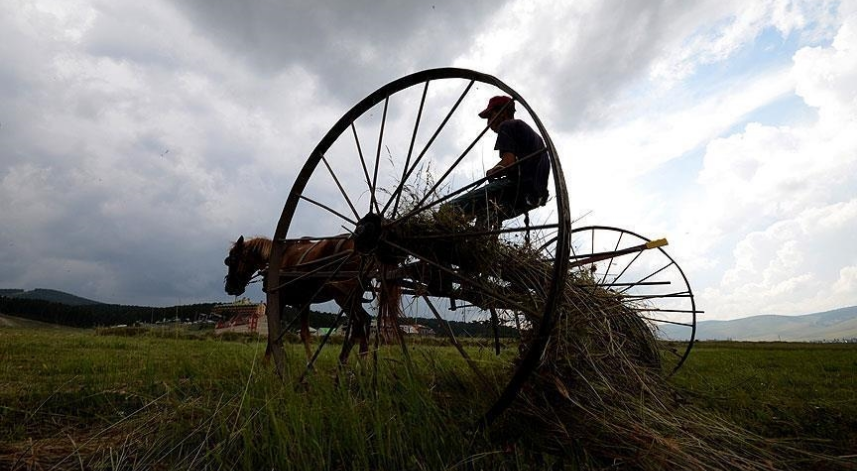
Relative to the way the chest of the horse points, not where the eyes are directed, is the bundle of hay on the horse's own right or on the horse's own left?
on the horse's own left

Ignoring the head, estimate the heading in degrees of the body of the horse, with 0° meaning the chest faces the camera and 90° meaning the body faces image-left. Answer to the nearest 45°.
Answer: approximately 90°

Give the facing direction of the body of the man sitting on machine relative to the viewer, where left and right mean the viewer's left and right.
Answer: facing to the left of the viewer

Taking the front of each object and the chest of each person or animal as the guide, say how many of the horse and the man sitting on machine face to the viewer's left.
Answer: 2

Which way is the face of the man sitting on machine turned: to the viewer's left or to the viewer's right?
to the viewer's left

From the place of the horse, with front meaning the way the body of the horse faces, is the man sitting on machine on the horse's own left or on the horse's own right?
on the horse's own left
